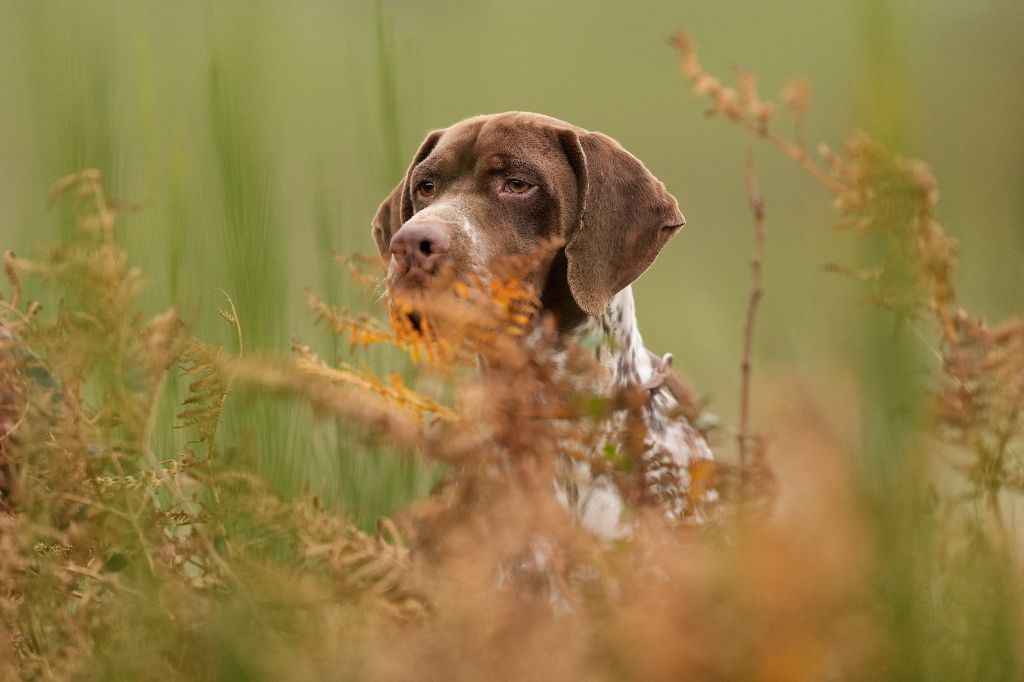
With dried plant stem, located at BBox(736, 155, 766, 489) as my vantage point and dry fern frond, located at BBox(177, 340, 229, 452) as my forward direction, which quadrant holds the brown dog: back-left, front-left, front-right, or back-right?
front-right

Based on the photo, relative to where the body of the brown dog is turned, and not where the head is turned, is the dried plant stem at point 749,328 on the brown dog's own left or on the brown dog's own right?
on the brown dog's own left

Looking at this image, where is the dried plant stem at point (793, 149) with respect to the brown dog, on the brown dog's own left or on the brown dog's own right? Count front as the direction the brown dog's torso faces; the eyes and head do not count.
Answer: on the brown dog's own left

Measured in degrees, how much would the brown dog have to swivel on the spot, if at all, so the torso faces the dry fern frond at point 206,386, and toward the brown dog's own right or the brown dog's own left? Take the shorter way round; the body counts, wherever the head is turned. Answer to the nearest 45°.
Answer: approximately 45° to the brown dog's own right

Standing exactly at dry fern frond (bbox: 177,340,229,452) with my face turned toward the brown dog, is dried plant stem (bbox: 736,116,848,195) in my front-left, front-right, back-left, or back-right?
front-right

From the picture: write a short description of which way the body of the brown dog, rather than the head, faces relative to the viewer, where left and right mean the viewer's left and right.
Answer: facing the viewer and to the left of the viewer
